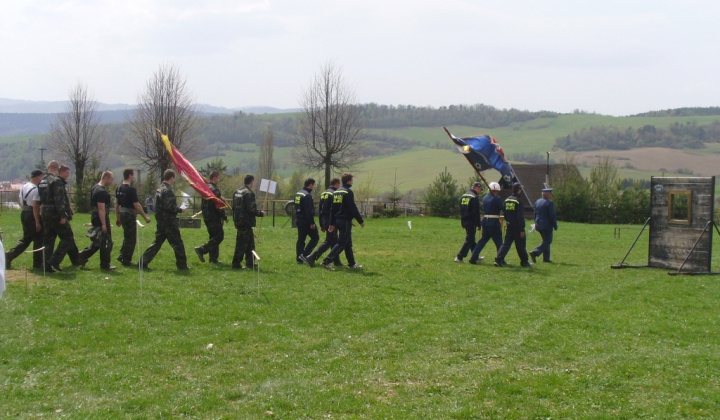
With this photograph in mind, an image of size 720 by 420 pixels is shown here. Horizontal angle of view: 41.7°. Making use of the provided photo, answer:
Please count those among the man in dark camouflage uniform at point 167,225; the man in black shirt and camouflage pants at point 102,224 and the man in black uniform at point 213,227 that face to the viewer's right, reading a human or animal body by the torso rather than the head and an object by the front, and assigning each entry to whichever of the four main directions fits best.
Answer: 3

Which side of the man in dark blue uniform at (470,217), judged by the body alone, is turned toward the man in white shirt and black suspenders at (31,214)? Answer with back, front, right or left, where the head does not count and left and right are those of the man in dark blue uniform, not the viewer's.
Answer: back

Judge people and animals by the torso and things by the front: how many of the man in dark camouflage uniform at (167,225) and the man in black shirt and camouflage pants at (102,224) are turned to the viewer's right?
2

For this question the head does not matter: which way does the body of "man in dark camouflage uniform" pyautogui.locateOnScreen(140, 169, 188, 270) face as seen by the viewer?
to the viewer's right

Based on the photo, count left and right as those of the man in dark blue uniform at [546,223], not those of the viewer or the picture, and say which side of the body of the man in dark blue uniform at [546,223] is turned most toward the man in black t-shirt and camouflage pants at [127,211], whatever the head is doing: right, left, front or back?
back

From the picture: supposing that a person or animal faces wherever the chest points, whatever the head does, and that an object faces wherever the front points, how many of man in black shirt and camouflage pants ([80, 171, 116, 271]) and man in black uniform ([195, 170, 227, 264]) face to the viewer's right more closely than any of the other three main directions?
2

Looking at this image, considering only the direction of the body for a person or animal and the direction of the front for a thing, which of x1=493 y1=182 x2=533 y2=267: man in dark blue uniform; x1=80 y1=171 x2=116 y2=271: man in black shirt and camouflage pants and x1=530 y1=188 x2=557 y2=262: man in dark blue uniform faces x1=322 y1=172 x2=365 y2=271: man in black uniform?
x1=80 y1=171 x2=116 y2=271: man in black shirt and camouflage pants

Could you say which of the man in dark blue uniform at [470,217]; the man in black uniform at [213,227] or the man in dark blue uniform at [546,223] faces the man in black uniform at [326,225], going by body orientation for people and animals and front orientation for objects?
the man in black uniform at [213,227]

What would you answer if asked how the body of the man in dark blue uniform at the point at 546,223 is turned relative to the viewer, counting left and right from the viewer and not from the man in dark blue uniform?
facing away from the viewer and to the right of the viewer

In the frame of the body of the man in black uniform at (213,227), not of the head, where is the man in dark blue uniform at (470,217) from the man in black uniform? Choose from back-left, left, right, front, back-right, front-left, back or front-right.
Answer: front

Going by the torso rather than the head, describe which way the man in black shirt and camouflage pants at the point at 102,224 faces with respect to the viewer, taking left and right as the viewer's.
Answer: facing to the right of the viewer

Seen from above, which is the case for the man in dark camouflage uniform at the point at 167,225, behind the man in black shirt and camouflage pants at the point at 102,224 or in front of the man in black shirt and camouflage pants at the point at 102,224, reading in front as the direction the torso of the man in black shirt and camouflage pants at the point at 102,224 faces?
in front
